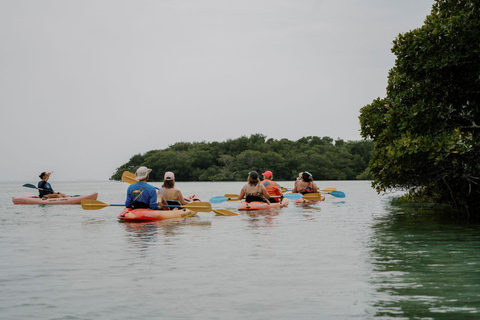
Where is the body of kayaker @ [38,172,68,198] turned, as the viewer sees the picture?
to the viewer's right

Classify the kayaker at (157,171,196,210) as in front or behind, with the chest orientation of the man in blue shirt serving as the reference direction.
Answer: in front

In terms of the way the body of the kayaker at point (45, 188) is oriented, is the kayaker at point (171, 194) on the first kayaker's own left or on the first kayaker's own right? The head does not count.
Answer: on the first kayaker's own right

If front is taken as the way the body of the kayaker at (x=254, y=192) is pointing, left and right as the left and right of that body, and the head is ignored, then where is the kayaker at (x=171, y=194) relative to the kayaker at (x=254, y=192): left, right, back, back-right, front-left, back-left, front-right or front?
back-left

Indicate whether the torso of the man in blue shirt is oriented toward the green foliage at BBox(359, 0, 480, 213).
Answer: no

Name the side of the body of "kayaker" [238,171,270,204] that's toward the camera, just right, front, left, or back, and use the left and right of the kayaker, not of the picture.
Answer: back

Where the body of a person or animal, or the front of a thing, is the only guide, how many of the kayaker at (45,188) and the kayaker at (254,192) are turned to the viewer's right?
1

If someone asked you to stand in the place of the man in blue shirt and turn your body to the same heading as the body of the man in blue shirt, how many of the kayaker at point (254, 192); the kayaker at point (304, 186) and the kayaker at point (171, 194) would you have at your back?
0

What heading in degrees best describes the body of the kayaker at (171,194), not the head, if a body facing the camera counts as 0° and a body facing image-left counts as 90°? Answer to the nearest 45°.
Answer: approximately 225°

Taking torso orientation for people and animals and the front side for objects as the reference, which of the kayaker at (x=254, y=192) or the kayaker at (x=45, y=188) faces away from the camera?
the kayaker at (x=254, y=192)

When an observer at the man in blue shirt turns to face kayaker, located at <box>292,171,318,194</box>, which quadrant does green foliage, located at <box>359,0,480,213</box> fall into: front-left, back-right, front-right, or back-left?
front-right

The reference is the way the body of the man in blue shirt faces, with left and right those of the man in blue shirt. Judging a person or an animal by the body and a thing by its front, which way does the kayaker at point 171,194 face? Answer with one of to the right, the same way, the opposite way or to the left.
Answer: the same way

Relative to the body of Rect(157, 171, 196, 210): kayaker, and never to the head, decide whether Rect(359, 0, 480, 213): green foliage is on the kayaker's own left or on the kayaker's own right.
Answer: on the kayaker's own right
